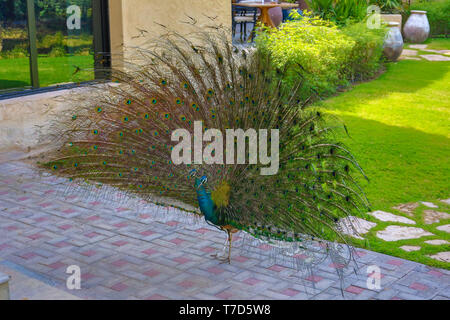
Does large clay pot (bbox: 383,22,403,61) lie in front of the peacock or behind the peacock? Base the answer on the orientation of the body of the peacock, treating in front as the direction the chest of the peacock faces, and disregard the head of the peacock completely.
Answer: behind

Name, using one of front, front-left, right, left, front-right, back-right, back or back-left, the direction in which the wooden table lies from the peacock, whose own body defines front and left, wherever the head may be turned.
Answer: back-right

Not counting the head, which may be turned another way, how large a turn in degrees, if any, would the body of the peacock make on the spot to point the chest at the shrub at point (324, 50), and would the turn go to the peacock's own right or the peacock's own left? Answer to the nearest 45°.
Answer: approximately 135° to the peacock's own right

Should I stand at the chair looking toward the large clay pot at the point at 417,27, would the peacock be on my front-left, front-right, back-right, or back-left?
back-right

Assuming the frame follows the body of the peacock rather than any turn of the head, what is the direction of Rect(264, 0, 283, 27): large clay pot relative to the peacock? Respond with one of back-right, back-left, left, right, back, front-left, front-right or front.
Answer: back-right

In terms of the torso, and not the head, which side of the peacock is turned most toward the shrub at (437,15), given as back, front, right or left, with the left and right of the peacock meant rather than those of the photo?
back

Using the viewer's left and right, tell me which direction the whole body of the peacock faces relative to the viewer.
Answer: facing the viewer and to the left of the viewer

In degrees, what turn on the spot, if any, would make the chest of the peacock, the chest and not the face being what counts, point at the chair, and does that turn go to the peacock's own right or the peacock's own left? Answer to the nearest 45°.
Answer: approximately 135° to the peacock's own right
